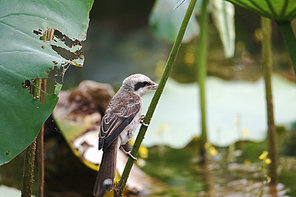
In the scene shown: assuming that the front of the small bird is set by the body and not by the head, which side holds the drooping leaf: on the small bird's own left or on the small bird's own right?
on the small bird's own left

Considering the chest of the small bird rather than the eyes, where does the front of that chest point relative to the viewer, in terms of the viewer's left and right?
facing to the right of the viewer

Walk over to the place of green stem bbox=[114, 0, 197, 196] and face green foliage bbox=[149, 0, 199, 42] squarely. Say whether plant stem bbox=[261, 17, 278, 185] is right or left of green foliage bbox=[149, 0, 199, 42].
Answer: right

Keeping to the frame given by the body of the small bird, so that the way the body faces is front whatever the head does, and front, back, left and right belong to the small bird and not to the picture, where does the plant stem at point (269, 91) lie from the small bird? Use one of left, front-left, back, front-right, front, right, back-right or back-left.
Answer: front-left
